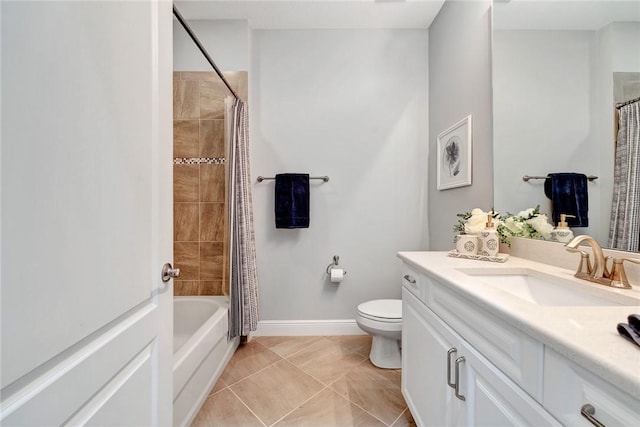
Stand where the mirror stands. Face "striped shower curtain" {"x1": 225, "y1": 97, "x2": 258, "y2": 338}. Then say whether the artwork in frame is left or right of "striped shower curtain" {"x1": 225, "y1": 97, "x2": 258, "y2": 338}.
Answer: right

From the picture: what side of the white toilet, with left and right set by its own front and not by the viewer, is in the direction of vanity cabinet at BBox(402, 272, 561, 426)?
left

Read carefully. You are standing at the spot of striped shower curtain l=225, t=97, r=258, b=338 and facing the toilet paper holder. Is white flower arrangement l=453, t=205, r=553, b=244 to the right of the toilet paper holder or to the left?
right

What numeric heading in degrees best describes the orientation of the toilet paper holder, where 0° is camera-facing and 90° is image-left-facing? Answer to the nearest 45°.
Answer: approximately 0°
